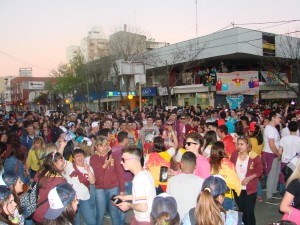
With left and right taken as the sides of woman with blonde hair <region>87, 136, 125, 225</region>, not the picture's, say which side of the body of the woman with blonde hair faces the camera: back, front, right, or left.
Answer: front

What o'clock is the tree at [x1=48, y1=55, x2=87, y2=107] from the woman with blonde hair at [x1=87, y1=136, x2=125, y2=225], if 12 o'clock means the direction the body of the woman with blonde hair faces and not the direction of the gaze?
The tree is roughly at 6 o'clock from the woman with blonde hair.

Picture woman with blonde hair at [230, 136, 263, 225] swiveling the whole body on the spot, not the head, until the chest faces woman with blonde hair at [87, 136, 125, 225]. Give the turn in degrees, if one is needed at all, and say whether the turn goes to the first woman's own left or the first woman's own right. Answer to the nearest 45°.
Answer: approximately 45° to the first woman's own right

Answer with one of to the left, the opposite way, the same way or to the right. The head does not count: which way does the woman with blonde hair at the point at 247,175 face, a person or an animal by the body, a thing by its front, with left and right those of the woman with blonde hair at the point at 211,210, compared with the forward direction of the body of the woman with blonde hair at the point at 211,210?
the opposite way

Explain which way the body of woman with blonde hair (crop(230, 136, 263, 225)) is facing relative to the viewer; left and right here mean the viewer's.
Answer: facing the viewer and to the left of the viewer

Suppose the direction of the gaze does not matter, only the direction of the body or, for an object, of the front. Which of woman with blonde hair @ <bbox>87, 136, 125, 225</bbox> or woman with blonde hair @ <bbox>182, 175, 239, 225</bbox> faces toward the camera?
woman with blonde hair @ <bbox>87, 136, 125, 225</bbox>

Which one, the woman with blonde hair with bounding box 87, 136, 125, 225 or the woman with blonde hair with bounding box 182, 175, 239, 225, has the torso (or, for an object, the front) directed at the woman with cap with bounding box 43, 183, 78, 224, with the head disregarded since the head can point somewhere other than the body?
the woman with blonde hair with bounding box 87, 136, 125, 225

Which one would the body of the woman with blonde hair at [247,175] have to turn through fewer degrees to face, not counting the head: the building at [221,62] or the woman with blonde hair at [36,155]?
the woman with blonde hair
